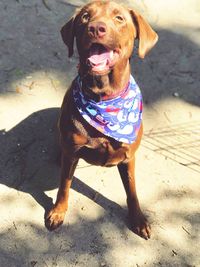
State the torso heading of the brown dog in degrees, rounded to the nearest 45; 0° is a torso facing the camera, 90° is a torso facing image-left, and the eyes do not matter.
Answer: approximately 0°
